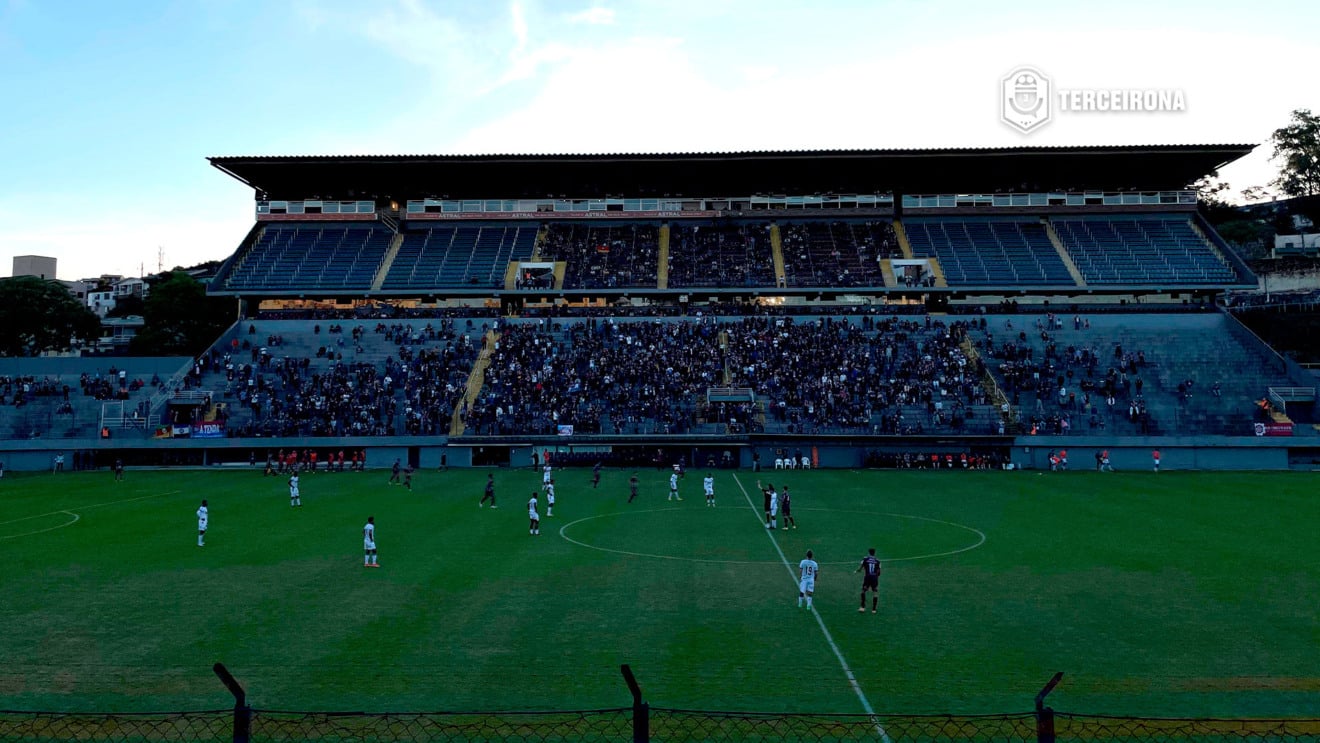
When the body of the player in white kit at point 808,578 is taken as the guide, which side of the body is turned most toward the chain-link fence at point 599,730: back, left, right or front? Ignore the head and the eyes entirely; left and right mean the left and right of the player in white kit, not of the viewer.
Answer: back

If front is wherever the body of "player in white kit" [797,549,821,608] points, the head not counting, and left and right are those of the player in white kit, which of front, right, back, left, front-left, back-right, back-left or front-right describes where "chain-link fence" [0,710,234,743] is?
back-left

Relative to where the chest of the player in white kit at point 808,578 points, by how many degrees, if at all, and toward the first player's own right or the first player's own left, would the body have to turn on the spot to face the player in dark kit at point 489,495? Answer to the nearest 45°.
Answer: approximately 45° to the first player's own left

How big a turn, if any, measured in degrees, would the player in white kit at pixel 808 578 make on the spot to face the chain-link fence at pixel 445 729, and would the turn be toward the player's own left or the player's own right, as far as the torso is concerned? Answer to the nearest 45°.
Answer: approximately 135° to the player's own left

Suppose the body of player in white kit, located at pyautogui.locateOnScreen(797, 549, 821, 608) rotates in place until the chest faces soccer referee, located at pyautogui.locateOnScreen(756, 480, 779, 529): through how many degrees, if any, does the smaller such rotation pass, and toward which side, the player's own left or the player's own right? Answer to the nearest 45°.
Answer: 0° — they already face them

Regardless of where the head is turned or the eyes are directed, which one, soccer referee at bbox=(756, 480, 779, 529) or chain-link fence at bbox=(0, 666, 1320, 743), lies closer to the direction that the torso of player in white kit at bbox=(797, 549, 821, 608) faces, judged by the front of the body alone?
the soccer referee

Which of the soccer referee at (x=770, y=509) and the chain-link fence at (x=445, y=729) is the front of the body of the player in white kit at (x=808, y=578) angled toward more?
the soccer referee

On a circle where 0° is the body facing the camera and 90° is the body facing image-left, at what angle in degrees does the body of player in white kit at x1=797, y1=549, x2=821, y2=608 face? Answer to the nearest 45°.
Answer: approximately 180°

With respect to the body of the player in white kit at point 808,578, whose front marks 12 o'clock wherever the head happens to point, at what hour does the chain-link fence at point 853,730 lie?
The chain-link fence is roughly at 6 o'clock from the player in white kit.

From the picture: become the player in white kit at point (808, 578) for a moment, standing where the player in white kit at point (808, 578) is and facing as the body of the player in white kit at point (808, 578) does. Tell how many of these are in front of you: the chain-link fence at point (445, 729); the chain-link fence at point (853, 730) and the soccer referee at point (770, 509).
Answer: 1

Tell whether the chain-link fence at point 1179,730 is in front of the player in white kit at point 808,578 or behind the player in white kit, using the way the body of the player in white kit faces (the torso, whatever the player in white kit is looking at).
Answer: behind

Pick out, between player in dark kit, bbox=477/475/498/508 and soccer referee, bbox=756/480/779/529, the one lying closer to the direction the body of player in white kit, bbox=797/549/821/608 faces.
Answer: the soccer referee
